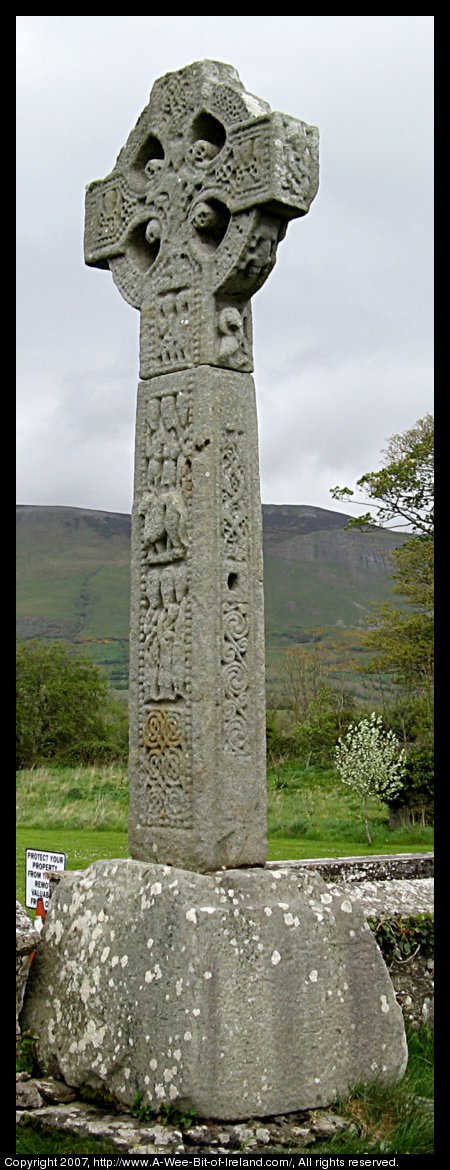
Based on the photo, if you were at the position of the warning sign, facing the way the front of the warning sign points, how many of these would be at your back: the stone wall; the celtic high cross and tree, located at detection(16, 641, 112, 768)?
1

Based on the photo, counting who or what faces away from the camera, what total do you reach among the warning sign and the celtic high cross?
0

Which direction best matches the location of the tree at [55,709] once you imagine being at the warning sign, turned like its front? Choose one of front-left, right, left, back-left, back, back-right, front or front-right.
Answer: back

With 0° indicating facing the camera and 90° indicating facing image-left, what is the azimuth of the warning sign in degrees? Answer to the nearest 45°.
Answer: approximately 0°

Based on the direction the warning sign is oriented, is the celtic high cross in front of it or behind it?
in front

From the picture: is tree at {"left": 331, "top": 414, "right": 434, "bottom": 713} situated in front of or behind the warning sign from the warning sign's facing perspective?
behind

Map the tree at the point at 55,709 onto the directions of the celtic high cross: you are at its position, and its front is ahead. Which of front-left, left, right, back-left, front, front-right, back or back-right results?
back-right

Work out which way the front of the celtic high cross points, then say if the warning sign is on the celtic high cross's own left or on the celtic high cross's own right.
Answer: on the celtic high cross's own right

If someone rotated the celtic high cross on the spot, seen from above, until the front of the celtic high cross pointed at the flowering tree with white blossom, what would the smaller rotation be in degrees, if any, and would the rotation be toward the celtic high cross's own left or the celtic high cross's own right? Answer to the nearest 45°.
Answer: approximately 135° to the celtic high cross's own right

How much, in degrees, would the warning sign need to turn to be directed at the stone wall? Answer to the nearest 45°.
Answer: approximately 45° to its left

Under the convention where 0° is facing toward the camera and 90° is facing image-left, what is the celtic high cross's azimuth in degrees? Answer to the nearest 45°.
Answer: approximately 45°
